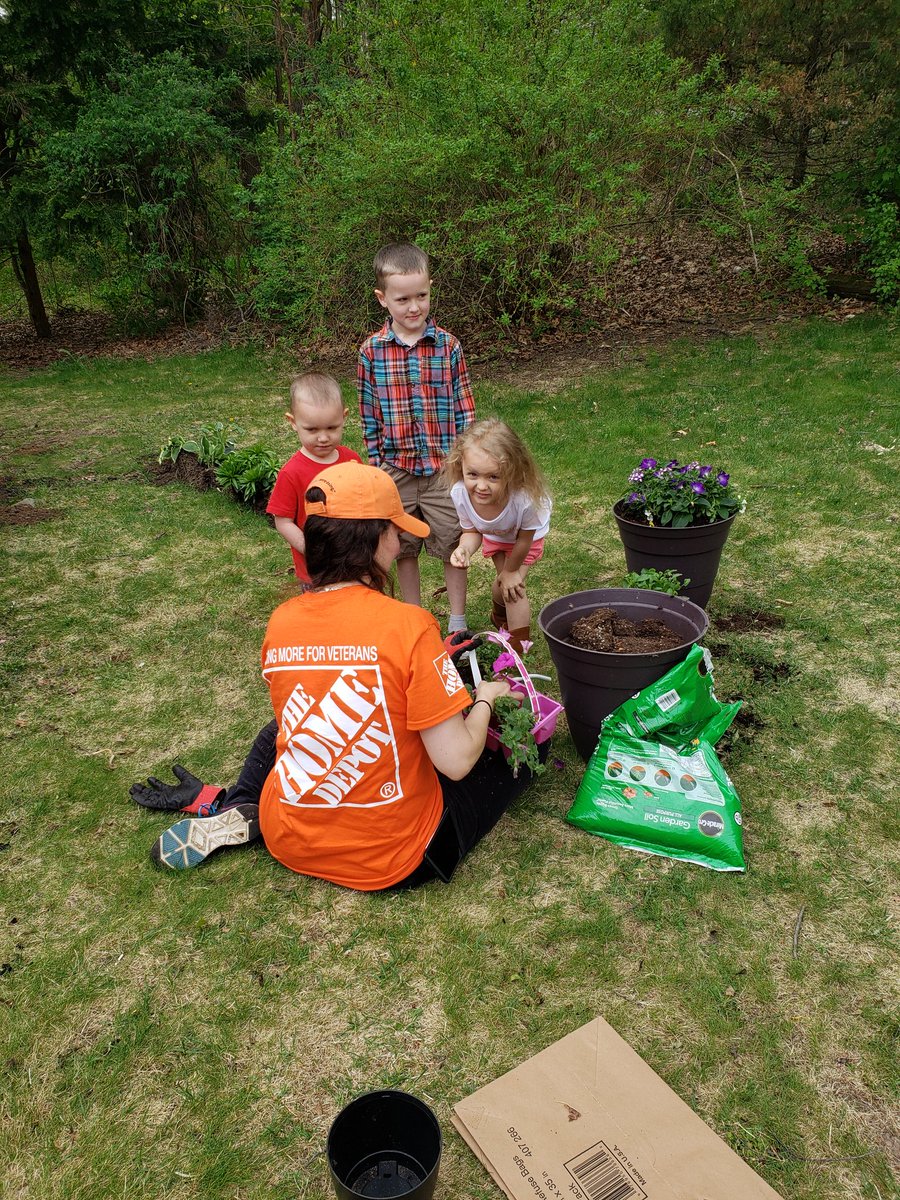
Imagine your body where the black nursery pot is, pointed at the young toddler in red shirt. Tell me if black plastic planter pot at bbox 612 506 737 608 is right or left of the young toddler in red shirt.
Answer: right

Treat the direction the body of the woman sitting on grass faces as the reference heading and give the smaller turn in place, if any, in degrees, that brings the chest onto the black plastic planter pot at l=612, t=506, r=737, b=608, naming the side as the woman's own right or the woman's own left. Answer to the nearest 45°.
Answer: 0° — they already face it

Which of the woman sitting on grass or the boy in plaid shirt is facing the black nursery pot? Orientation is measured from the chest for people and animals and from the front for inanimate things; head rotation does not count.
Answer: the boy in plaid shirt

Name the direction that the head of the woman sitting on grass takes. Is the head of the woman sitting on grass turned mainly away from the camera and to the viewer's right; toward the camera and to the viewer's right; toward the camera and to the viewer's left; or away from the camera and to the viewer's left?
away from the camera and to the viewer's right

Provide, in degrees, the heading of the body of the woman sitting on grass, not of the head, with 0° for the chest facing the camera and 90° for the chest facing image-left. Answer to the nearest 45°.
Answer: approximately 225°

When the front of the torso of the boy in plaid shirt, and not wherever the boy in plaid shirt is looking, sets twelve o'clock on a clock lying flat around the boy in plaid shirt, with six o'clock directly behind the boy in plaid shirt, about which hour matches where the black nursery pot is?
The black nursery pot is roughly at 12 o'clock from the boy in plaid shirt.

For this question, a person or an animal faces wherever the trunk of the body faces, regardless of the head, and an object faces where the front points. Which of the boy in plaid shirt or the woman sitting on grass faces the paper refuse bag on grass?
the boy in plaid shirt

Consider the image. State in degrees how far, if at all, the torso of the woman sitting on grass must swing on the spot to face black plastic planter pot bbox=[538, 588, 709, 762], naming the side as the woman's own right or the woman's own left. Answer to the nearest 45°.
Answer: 0° — they already face it

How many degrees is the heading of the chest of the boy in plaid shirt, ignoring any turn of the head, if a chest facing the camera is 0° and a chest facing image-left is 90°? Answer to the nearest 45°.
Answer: approximately 0°

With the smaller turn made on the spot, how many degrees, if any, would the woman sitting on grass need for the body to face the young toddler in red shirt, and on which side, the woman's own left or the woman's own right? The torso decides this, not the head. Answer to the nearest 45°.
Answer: approximately 45° to the woman's own left

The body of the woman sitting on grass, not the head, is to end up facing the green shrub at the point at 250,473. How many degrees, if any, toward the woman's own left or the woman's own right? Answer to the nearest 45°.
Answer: approximately 45° to the woman's own left

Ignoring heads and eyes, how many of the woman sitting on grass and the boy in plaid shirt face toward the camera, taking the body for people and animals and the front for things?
1

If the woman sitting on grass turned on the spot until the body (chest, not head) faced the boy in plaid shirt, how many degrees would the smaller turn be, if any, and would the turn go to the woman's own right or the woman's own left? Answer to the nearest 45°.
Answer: approximately 45° to the woman's own left
